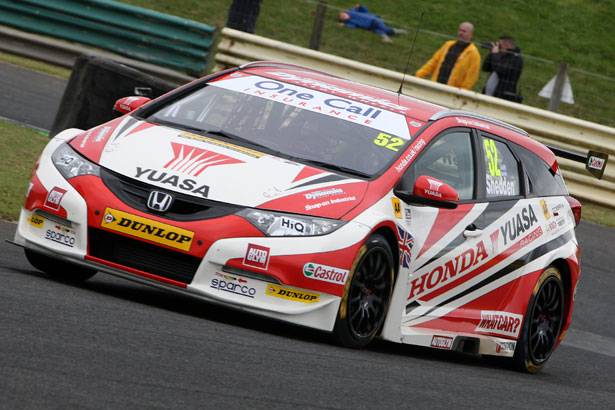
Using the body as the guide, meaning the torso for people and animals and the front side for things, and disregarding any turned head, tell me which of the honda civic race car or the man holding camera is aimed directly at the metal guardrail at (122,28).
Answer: the man holding camera

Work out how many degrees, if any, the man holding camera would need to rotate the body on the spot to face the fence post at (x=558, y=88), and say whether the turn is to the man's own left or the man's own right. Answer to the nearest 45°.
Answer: approximately 135° to the man's own left

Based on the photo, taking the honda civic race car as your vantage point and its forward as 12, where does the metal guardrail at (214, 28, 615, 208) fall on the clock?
The metal guardrail is roughly at 5 o'clock from the honda civic race car.

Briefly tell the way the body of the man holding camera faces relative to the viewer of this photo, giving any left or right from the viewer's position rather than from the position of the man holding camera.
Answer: facing to the left of the viewer

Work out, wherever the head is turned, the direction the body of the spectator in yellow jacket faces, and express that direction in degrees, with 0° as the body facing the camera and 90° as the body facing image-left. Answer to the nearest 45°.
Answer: approximately 45°

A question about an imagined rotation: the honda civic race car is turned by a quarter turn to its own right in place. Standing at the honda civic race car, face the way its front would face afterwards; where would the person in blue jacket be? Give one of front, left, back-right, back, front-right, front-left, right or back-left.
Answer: front-right
